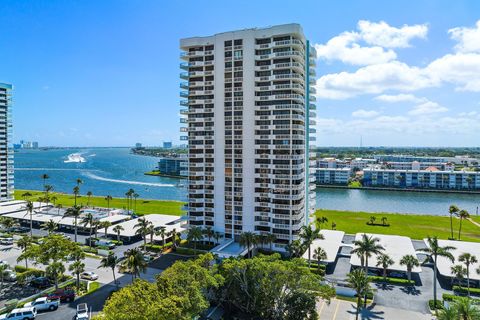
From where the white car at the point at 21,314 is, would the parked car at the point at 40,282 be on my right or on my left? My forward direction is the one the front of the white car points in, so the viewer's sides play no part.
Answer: on my right

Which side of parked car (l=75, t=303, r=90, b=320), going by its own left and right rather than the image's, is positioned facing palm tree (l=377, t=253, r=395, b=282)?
left

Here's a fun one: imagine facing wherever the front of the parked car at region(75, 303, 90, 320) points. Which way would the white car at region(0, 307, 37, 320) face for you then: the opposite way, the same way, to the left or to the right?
to the right

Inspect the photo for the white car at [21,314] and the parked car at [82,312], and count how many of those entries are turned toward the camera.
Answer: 1

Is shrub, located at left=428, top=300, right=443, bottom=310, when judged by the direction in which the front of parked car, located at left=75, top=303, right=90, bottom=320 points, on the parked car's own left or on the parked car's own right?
on the parked car's own left

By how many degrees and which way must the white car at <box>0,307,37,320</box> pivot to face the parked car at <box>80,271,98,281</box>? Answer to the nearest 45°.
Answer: approximately 135° to its right

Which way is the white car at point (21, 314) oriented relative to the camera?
to the viewer's left

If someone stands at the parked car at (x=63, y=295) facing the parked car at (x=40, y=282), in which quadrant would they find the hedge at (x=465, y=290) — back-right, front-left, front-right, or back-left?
back-right

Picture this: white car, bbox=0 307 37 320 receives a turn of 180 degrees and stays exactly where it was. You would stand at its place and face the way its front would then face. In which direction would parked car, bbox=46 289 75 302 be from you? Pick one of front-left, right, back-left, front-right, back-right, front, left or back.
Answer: front-left

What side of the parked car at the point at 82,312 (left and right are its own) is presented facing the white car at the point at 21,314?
right

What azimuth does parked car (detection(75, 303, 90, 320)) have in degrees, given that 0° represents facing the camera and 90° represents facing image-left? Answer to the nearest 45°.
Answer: approximately 0°

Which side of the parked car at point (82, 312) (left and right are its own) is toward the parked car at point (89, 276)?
back
